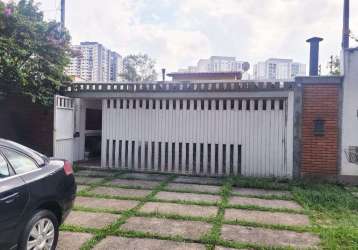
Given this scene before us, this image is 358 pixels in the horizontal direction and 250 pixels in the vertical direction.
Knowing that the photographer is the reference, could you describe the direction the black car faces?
facing the viewer and to the left of the viewer

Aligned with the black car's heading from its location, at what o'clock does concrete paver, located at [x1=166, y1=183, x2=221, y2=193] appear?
The concrete paver is roughly at 6 o'clock from the black car.

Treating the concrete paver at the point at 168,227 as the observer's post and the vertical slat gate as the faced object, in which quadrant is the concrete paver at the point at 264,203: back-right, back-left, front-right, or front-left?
front-right

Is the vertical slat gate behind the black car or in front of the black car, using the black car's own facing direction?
behind

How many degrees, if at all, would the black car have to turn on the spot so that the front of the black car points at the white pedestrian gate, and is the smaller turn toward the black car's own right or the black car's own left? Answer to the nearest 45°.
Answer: approximately 135° to the black car's own right

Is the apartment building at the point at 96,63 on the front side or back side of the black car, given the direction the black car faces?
on the back side

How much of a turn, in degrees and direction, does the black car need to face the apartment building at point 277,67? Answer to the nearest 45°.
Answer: approximately 180°

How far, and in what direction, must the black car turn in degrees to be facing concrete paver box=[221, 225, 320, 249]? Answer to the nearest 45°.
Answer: approximately 135° to its left

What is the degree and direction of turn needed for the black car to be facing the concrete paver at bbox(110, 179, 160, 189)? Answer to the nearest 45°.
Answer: approximately 180°
